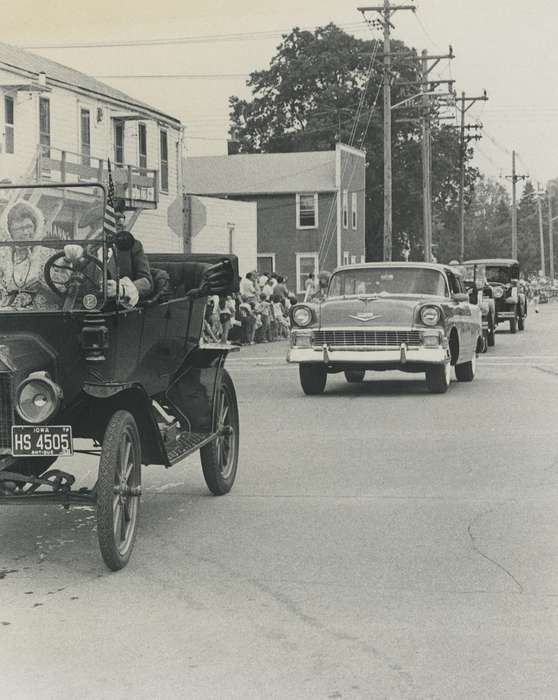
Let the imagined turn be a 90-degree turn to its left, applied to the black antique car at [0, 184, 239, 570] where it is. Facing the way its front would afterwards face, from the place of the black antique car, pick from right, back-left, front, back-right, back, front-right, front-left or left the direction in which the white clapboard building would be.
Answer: back-left

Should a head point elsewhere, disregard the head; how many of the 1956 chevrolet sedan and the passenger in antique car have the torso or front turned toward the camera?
2

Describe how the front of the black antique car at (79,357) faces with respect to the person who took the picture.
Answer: facing the viewer and to the left of the viewer

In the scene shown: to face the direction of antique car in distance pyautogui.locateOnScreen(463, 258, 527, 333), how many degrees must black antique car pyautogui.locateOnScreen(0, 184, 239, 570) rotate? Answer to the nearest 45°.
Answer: approximately 135° to its right

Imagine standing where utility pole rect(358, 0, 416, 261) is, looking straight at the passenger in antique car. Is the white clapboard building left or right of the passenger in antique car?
right

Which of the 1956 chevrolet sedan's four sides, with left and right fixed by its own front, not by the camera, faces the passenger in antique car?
front

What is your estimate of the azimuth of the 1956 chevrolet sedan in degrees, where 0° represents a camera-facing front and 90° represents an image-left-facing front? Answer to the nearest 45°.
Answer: approximately 0°

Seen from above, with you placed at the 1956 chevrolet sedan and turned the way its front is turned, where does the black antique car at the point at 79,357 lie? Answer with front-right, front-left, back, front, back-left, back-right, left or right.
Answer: front

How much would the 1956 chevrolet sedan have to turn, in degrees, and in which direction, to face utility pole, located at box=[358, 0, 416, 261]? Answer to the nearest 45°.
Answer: approximately 180°

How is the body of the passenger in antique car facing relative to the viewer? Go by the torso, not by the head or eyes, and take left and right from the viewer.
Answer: facing the viewer

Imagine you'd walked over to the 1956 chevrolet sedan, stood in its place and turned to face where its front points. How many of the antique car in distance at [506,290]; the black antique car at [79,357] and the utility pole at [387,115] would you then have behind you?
2

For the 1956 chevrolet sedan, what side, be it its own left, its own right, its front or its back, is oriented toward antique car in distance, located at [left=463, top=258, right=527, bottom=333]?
back

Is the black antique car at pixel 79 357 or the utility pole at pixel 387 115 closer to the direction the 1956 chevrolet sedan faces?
the black antique car

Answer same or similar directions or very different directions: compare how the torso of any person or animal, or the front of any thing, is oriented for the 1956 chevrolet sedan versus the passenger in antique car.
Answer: same or similar directions

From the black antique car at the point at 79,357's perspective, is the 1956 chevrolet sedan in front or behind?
behind
